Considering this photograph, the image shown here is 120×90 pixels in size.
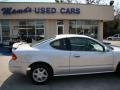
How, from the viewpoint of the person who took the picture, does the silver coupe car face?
facing to the right of the viewer
